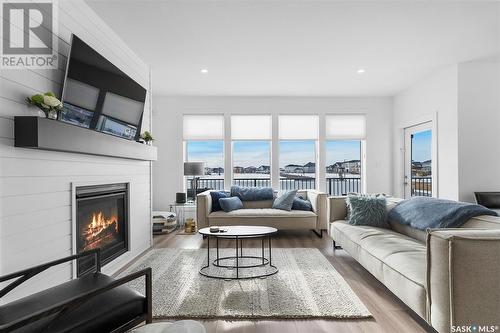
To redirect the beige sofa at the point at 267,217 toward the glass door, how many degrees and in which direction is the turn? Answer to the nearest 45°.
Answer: approximately 90° to its left

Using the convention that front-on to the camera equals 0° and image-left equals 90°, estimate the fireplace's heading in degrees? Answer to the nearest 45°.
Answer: approximately 315°

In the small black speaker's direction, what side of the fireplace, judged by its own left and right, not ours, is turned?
left

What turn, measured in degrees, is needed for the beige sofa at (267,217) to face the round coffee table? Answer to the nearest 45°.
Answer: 0° — it already faces it

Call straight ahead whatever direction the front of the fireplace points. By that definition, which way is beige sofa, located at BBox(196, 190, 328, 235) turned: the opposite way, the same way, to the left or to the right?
to the right
